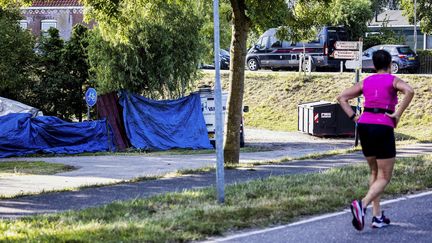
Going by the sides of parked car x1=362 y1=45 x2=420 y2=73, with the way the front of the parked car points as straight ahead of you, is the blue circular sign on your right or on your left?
on your left

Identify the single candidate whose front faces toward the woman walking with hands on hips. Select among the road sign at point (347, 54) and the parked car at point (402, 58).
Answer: the road sign

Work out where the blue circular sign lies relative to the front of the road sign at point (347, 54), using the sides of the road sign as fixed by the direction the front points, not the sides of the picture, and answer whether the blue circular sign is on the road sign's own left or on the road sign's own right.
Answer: on the road sign's own right

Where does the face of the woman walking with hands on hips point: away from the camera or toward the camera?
away from the camera

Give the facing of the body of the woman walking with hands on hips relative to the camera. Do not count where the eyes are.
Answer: away from the camera

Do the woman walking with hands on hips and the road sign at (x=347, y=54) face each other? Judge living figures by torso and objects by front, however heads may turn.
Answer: yes

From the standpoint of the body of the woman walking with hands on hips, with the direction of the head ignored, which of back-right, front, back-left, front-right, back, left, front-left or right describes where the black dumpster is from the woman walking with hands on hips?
front

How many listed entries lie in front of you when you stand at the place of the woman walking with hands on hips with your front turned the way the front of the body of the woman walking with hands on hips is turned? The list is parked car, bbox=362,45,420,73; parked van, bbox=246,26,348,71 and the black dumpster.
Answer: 3

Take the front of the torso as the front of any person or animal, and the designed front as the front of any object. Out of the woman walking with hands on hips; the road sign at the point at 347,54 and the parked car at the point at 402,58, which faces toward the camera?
the road sign

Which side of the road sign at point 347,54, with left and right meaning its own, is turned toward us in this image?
front

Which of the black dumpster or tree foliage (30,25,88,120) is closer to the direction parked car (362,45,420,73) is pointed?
the tree foliage

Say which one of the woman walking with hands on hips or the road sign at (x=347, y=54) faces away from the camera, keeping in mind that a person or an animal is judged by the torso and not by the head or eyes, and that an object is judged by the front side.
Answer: the woman walking with hands on hips

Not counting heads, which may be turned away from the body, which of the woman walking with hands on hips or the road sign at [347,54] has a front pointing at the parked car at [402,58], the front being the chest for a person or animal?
the woman walking with hands on hips

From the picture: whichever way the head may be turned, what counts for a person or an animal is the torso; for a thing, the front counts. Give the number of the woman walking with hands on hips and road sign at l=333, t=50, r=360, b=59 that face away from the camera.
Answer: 1
